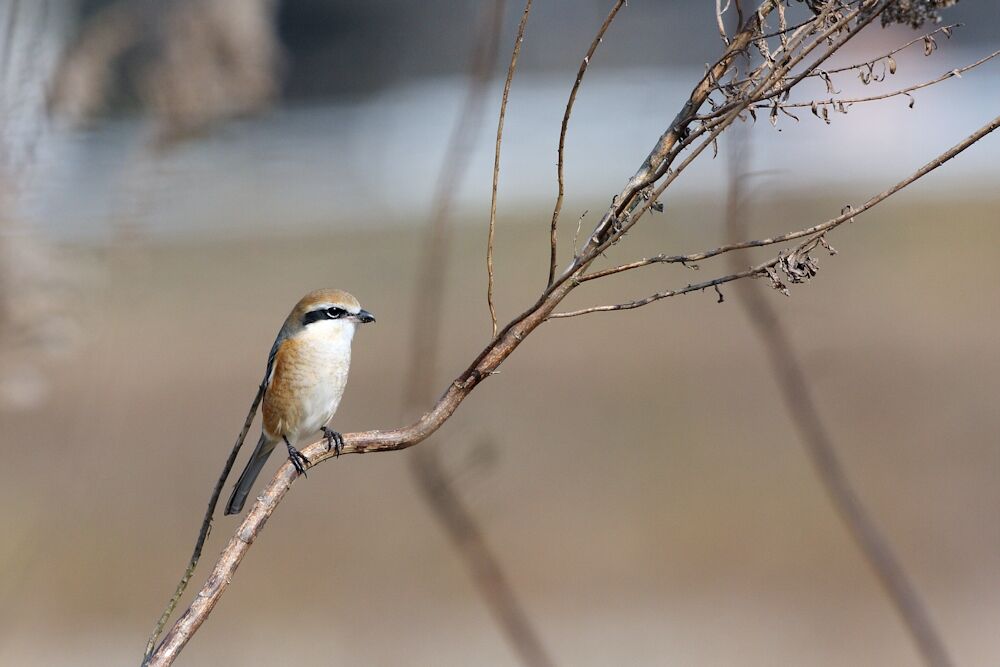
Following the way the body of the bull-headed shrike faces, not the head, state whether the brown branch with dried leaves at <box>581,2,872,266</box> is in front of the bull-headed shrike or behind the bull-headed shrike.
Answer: in front

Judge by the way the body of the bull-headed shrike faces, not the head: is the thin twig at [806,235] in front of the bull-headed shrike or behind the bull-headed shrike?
in front
